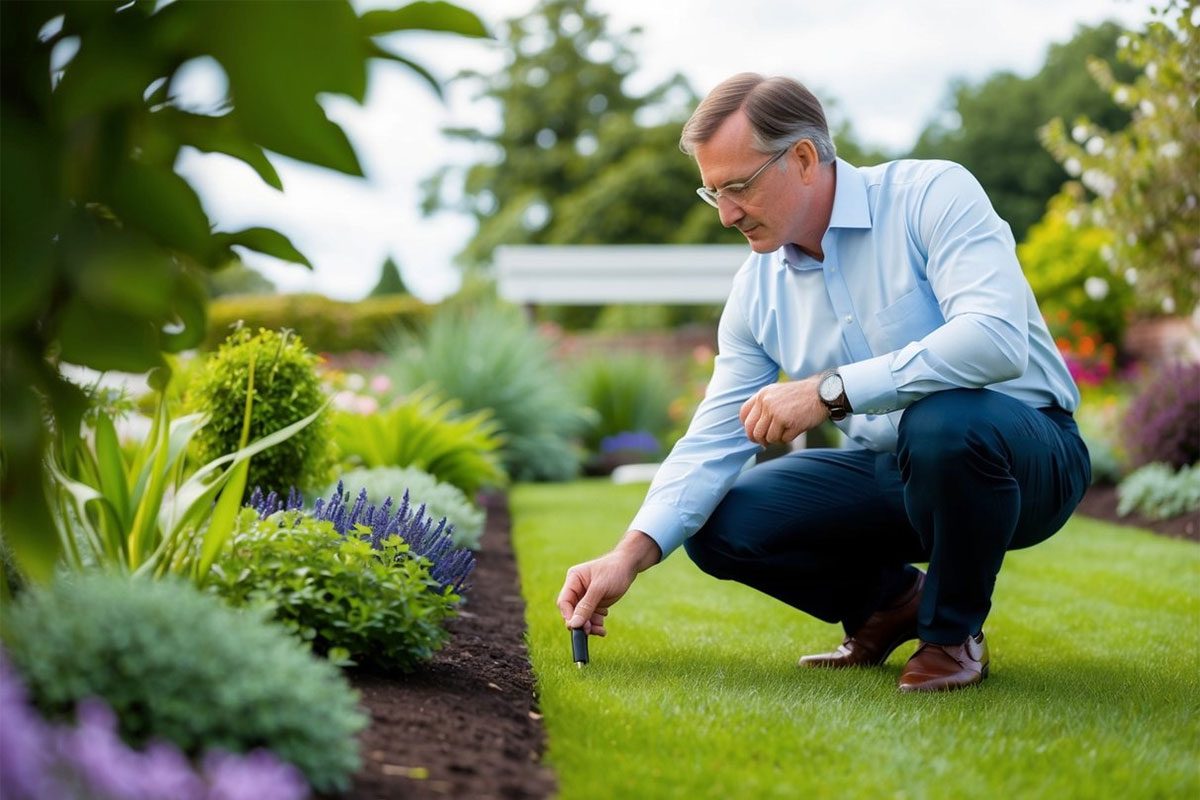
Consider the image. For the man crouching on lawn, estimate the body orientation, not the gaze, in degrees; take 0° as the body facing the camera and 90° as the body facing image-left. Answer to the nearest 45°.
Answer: approximately 45°

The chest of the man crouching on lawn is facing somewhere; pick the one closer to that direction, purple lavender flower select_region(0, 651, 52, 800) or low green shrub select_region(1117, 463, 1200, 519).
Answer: the purple lavender flower

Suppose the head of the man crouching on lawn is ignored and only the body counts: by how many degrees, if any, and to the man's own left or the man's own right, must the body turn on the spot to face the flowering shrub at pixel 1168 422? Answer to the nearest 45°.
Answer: approximately 135° to the man's own right

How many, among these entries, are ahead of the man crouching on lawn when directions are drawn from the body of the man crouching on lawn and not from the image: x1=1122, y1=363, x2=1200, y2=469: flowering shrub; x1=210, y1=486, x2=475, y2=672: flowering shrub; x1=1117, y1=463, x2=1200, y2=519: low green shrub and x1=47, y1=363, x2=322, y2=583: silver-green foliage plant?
2

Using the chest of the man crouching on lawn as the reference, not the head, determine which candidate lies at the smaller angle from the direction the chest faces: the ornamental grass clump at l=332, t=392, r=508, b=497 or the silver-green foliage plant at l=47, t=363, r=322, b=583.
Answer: the silver-green foliage plant
